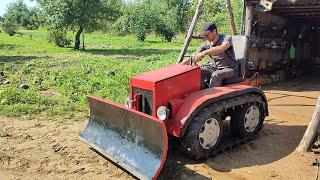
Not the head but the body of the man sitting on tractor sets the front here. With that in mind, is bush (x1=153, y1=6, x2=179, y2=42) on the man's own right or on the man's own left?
on the man's own right

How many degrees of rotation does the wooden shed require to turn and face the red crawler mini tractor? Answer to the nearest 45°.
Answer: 0° — it already faces it

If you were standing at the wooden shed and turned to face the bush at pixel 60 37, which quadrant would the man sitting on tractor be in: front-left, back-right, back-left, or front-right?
back-left

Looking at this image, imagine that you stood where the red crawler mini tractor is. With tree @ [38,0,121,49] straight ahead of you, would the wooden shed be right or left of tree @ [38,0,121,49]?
right

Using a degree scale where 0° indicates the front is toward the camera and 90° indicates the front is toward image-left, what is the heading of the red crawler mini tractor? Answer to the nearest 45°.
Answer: approximately 45°

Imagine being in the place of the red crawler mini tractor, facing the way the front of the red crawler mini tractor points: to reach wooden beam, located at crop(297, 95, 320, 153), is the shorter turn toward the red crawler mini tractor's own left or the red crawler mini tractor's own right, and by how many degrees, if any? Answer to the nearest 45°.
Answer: approximately 135° to the red crawler mini tractor's own left

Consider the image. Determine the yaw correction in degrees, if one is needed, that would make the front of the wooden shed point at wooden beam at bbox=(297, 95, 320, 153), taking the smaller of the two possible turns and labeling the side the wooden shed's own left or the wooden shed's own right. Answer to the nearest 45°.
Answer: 0° — it already faces it

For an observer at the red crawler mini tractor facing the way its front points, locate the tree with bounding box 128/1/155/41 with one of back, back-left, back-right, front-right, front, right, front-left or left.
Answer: back-right
